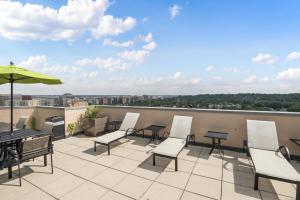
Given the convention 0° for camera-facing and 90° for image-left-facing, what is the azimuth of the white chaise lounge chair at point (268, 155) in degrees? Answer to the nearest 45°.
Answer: approximately 0°

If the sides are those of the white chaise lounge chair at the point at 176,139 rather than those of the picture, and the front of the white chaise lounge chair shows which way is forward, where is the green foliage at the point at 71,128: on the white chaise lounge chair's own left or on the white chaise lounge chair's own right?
on the white chaise lounge chair's own right

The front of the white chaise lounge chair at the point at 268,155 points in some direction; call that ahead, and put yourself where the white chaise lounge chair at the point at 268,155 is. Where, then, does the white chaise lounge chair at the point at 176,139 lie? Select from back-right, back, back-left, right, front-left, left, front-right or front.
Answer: right

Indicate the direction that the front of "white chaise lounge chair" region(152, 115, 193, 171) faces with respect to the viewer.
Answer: facing the viewer and to the left of the viewer

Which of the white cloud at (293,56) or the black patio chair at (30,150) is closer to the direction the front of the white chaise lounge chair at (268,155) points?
the black patio chair

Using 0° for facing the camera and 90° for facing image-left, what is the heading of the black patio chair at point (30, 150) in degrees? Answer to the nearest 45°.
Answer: approximately 135°

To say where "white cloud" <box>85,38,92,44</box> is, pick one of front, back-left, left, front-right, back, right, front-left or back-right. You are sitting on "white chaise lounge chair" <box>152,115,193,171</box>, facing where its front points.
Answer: right
